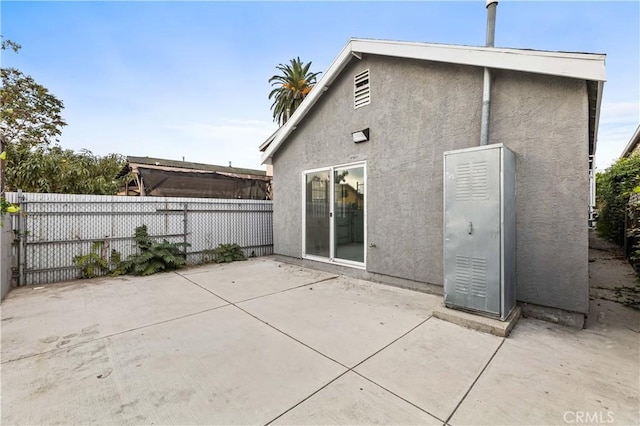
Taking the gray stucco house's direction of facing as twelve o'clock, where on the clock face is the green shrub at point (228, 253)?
The green shrub is roughly at 2 o'clock from the gray stucco house.

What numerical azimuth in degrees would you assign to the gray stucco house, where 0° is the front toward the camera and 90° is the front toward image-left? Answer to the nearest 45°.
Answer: approximately 45°

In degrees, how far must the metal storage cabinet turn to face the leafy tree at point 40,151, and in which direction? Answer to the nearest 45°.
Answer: approximately 45° to its right

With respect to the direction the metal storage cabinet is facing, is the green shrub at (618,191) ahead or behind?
behind

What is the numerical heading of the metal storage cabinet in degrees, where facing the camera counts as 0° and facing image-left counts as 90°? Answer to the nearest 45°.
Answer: approximately 45°

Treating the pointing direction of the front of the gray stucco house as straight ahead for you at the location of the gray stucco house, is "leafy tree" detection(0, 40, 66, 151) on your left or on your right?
on your right

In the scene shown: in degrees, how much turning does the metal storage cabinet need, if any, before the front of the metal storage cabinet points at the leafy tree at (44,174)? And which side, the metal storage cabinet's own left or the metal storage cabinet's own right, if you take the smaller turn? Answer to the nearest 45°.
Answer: approximately 45° to the metal storage cabinet's own right
